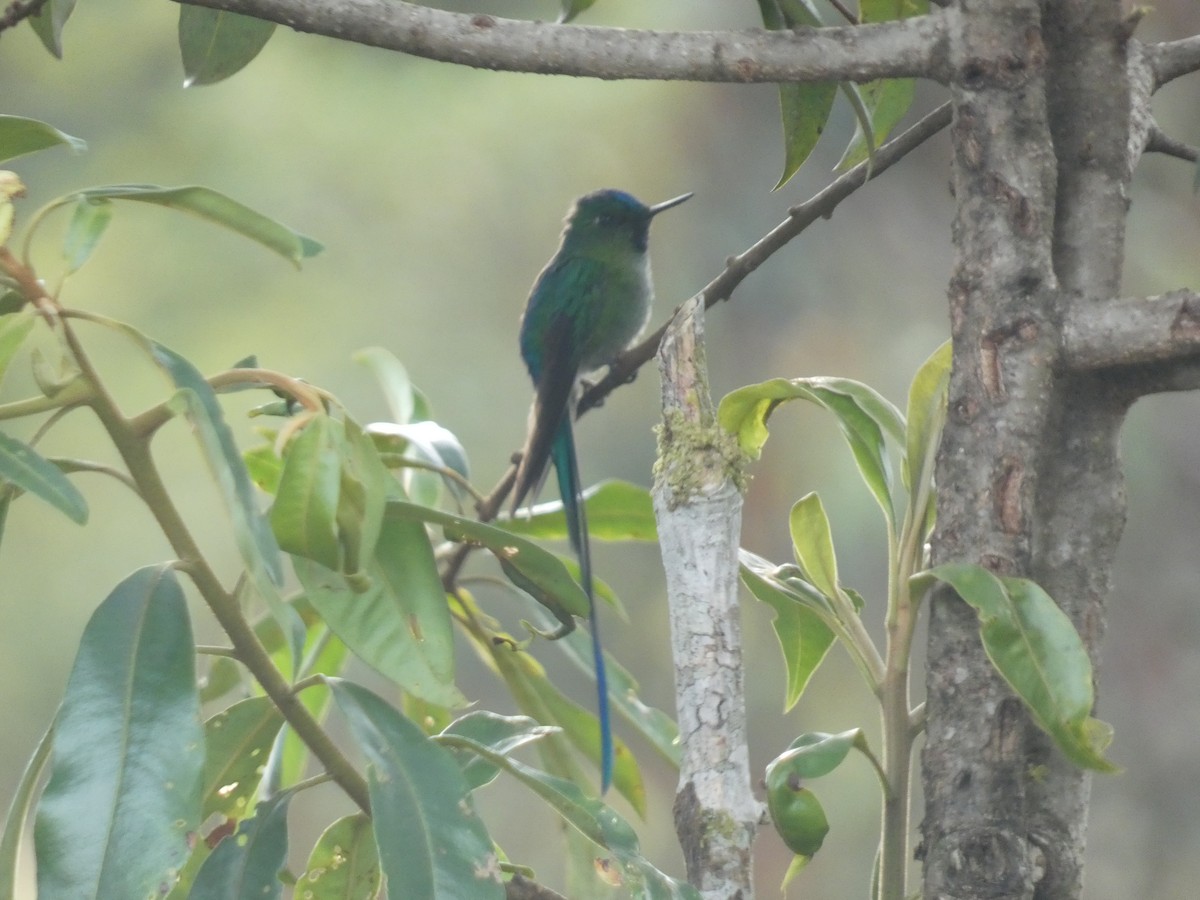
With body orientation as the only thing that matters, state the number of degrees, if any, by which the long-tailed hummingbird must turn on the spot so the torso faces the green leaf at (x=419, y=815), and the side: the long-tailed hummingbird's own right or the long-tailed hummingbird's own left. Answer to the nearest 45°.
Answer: approximately 90° to the long-tailed hummingbird's own right

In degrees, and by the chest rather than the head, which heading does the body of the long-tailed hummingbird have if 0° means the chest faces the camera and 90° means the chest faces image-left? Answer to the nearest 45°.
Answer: approximately 270°

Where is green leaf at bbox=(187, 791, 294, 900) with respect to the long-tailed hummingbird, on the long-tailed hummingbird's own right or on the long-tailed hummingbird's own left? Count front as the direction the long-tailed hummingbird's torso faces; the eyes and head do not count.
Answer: on the long-tailed hummingbird's own right

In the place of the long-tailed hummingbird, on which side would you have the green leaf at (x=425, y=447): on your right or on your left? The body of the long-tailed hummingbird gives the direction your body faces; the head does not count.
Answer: on your right
